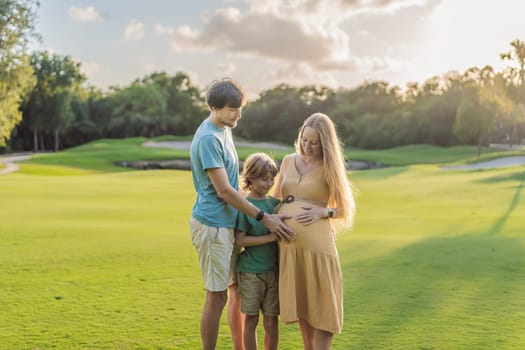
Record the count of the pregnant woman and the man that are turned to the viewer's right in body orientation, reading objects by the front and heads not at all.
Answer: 1

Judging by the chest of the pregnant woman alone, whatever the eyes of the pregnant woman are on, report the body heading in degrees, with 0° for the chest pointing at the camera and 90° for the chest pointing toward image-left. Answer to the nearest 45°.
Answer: approximately 45°

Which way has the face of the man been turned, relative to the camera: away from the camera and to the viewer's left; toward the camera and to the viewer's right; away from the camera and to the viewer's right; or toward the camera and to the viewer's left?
toward the camera and to the viewer's right

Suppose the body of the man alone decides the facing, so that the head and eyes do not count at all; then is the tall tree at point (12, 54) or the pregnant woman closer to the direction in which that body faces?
the pregnant woman

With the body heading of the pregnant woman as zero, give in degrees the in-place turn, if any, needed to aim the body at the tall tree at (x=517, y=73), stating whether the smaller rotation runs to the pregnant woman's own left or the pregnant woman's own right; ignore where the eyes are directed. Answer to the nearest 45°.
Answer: approximately 135° to the pregnant woman's own right

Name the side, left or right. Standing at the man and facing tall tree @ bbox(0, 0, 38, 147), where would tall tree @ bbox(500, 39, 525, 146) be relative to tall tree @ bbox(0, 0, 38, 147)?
right

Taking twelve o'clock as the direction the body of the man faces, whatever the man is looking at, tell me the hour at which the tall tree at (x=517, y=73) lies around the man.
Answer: The tall tree is roughly at 10 o'clock from the man.

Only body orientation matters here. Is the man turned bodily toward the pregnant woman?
yes

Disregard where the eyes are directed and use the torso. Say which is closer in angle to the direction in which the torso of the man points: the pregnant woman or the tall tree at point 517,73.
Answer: the pregnant woman

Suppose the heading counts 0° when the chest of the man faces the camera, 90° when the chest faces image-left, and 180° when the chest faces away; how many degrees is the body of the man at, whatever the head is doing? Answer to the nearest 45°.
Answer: approximately 270°
